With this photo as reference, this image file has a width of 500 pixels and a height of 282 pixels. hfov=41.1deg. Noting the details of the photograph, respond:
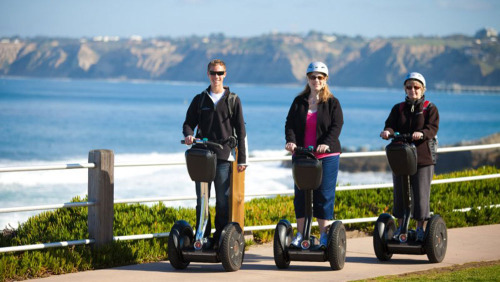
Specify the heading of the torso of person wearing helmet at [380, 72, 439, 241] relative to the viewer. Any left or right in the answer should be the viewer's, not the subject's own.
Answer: facing the viewer and to the left of the viewer

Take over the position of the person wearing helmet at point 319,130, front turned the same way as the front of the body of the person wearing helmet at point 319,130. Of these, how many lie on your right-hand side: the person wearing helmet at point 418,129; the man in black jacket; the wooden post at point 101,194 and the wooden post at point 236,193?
3

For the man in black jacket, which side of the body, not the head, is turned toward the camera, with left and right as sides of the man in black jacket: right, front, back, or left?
front

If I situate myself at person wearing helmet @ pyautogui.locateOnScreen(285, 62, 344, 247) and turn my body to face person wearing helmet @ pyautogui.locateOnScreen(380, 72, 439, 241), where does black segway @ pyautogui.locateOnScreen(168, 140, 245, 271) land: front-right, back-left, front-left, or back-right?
back-left

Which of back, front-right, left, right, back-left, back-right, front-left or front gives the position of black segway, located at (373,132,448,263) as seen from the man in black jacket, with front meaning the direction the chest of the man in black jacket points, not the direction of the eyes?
left

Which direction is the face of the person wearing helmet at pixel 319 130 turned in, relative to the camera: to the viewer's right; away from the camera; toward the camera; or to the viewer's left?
toward the camera

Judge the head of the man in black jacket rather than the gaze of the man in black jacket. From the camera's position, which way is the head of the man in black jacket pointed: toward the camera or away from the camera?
toward the camera

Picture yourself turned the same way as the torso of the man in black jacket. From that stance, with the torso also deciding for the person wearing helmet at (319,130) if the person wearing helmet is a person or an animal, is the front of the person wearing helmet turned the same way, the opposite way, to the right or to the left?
the same way

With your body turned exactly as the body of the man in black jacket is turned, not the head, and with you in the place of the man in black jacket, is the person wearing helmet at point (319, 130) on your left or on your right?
on your left

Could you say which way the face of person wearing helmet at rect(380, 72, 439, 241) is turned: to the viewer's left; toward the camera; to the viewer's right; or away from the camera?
toward the camera

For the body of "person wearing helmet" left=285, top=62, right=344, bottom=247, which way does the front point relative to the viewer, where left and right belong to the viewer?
facing the viewer

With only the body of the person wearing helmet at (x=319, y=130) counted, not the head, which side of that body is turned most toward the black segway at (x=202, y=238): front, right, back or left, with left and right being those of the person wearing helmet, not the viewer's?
right

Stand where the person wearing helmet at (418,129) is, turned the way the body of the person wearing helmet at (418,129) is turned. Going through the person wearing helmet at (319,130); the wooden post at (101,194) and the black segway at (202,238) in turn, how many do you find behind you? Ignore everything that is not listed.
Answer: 0

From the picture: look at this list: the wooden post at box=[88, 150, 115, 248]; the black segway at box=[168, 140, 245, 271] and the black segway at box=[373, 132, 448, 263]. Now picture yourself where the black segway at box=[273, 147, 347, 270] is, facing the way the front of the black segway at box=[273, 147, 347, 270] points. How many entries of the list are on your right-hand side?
2

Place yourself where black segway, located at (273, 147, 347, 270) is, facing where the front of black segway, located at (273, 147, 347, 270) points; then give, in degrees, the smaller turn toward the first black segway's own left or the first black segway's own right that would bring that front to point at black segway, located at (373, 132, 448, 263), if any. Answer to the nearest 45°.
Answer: approximately 135° to the first black segway's own left

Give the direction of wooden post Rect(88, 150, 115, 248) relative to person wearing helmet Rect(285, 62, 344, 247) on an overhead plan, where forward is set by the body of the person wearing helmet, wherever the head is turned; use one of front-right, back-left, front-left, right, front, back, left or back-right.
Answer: right
